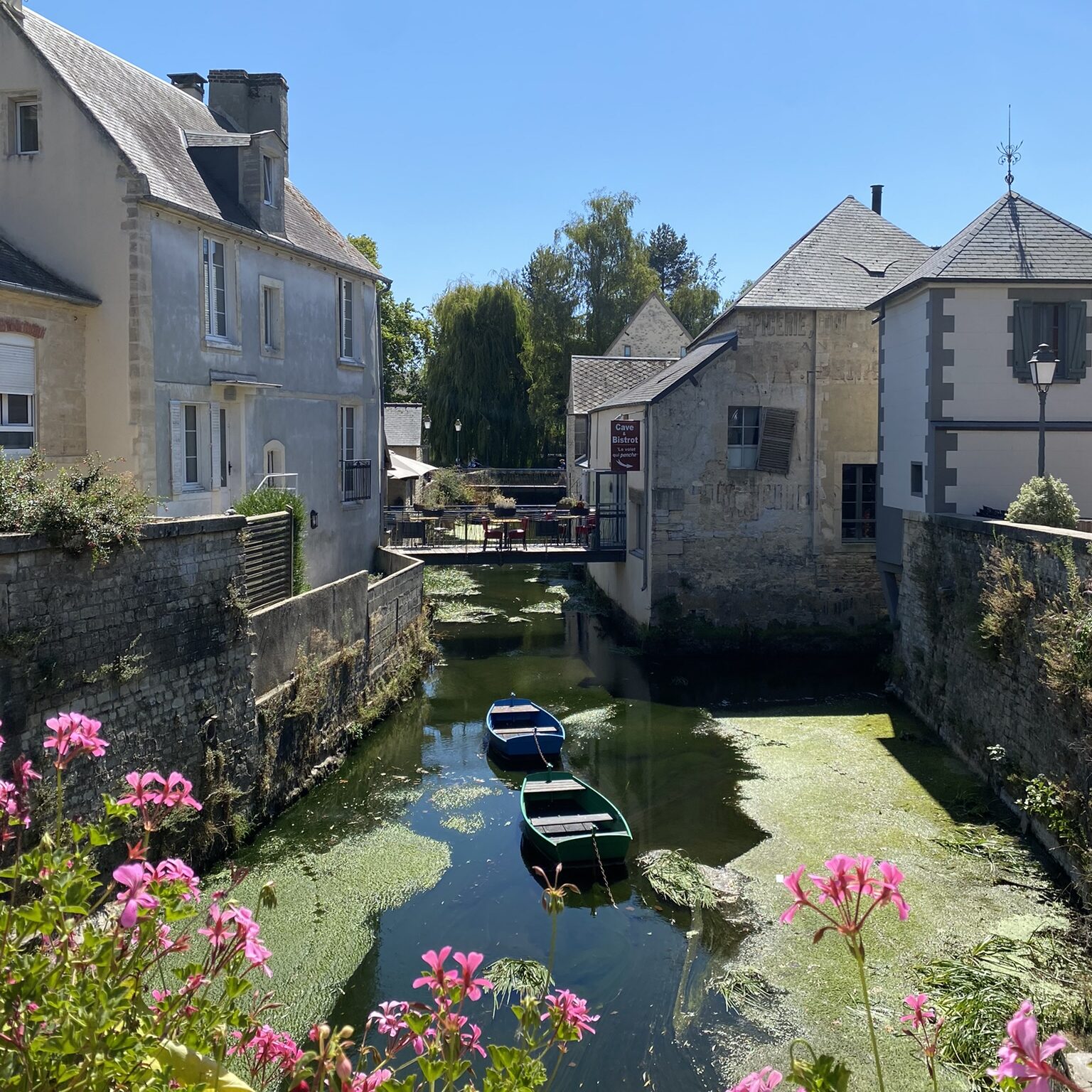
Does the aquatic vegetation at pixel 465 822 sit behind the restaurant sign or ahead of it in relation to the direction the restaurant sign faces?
ahead

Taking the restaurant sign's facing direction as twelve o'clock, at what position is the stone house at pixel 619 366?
The stone house is roughly at 6 o'clock from the restaurant sign.

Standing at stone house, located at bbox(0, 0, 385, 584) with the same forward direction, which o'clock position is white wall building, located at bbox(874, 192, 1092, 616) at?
The white wall building is roughly at 11 o'clock from the stone house.

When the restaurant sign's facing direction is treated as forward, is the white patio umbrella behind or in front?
behind

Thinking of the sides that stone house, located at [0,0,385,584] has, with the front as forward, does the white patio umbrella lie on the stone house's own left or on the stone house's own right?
on the stone house's own left

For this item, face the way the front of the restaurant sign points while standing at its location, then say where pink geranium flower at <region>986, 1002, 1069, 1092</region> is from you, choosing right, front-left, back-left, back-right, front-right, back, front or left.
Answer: front

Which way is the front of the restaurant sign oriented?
toward the camera

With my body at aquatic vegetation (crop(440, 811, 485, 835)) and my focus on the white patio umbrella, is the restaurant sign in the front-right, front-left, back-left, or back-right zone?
front-right

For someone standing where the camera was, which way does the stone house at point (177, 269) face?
facing the viewer and to the right of the viewer

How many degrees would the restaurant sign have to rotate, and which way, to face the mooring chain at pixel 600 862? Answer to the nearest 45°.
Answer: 0° — it already faces it

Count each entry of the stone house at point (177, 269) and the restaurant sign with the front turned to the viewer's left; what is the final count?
0

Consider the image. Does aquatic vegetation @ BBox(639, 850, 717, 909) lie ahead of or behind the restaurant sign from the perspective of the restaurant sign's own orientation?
ahead
